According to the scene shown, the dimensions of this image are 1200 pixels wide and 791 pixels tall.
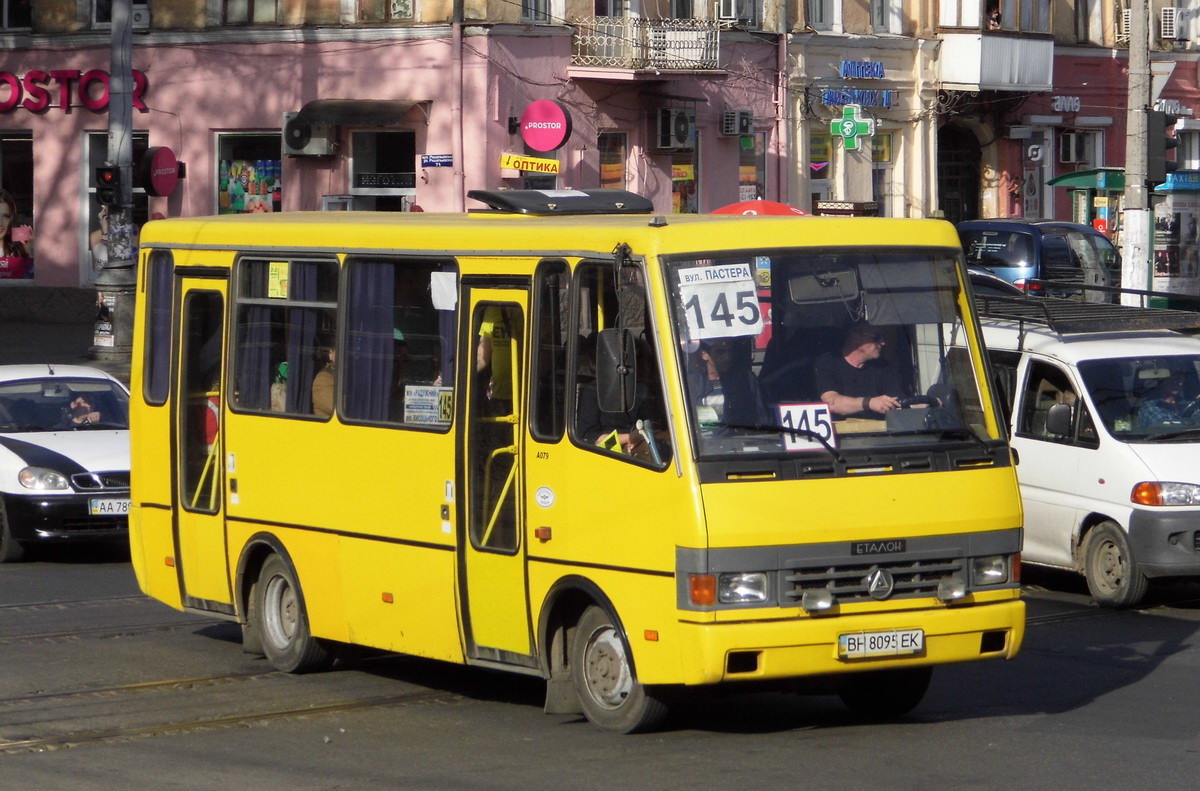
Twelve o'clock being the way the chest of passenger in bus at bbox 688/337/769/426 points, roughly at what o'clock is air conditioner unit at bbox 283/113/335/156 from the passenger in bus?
The air conditioner unit is roughly at 7 o'clock from the passenger in bus.

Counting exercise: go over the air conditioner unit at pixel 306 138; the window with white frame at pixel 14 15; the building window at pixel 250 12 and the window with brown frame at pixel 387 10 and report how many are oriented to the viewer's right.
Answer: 0

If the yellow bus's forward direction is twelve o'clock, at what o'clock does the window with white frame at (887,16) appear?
The window with white frame is roughly at 8 o'clock from the yellow bus.

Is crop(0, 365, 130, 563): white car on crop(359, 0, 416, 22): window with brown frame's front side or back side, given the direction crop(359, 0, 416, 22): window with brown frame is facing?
on the front side

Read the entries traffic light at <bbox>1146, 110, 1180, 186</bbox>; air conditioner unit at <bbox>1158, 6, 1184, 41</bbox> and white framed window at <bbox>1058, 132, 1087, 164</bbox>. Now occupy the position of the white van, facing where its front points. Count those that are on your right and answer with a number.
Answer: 0

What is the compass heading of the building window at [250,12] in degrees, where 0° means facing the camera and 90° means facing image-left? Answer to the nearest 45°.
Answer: approximately 0°

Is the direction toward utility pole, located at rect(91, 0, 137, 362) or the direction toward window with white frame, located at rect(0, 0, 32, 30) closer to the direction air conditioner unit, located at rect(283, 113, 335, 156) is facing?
the utility pole

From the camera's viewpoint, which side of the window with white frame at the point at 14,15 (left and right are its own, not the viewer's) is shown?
front

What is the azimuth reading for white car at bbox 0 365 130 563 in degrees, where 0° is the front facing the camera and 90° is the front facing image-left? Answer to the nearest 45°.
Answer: approximately 315°

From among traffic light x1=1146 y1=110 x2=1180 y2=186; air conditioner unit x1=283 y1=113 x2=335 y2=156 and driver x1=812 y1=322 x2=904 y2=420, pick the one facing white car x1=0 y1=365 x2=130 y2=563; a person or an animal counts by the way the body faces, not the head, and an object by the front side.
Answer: the air conditioner unit

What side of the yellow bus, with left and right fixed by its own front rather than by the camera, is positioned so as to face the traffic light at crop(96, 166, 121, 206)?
back

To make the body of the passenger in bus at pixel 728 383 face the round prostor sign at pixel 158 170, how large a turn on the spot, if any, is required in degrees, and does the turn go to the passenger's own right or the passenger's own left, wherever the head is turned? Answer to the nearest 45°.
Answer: approximately 180°

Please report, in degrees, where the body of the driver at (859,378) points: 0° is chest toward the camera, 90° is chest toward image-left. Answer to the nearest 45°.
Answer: approximately 315°
